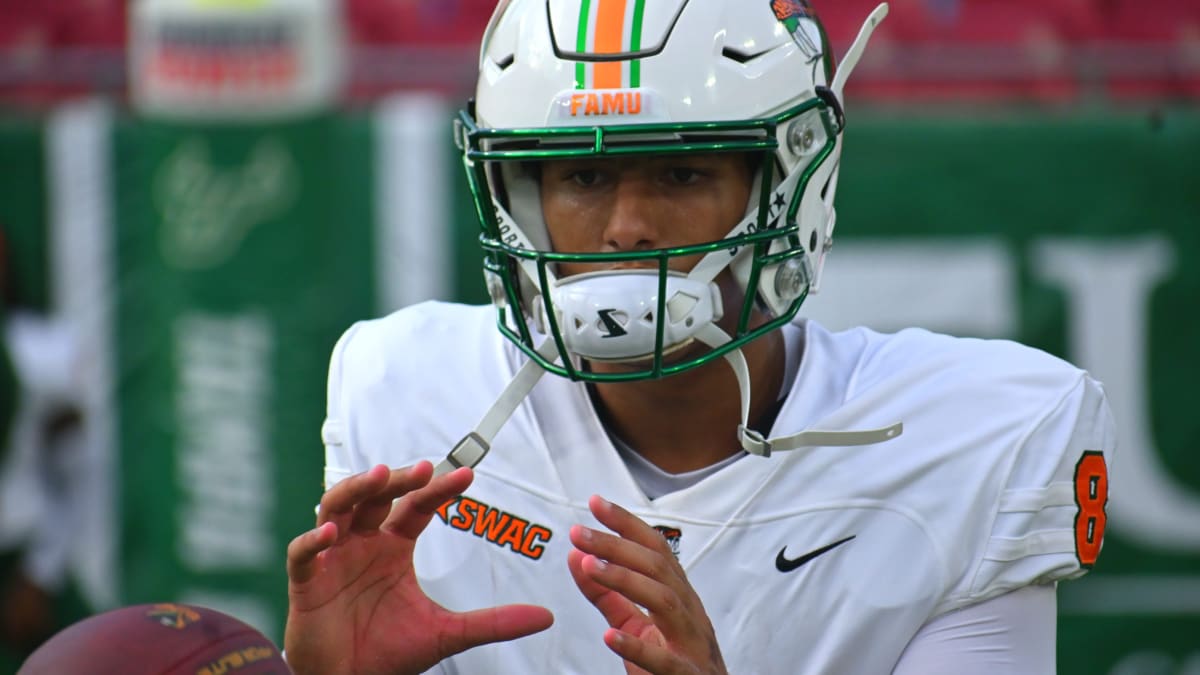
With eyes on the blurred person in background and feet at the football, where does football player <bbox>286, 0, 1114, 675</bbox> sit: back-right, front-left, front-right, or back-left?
front-right

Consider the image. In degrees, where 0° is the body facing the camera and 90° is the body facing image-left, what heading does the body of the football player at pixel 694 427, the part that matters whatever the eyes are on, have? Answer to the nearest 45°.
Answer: approximately 0°

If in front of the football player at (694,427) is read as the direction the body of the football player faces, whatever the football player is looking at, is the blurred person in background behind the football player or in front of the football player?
behind

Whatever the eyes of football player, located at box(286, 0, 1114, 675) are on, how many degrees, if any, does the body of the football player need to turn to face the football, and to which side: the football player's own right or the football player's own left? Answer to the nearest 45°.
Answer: approximately 45° to the football player's own right

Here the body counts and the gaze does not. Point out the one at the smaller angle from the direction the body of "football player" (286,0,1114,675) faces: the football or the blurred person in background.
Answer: the football

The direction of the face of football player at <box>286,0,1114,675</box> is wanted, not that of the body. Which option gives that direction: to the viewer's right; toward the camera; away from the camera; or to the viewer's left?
toward the camera
